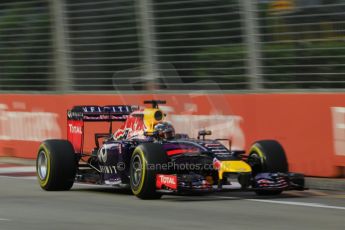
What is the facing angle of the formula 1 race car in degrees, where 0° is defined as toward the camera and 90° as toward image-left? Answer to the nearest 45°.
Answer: approximately 315°

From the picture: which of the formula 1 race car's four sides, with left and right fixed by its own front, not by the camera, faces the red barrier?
left
